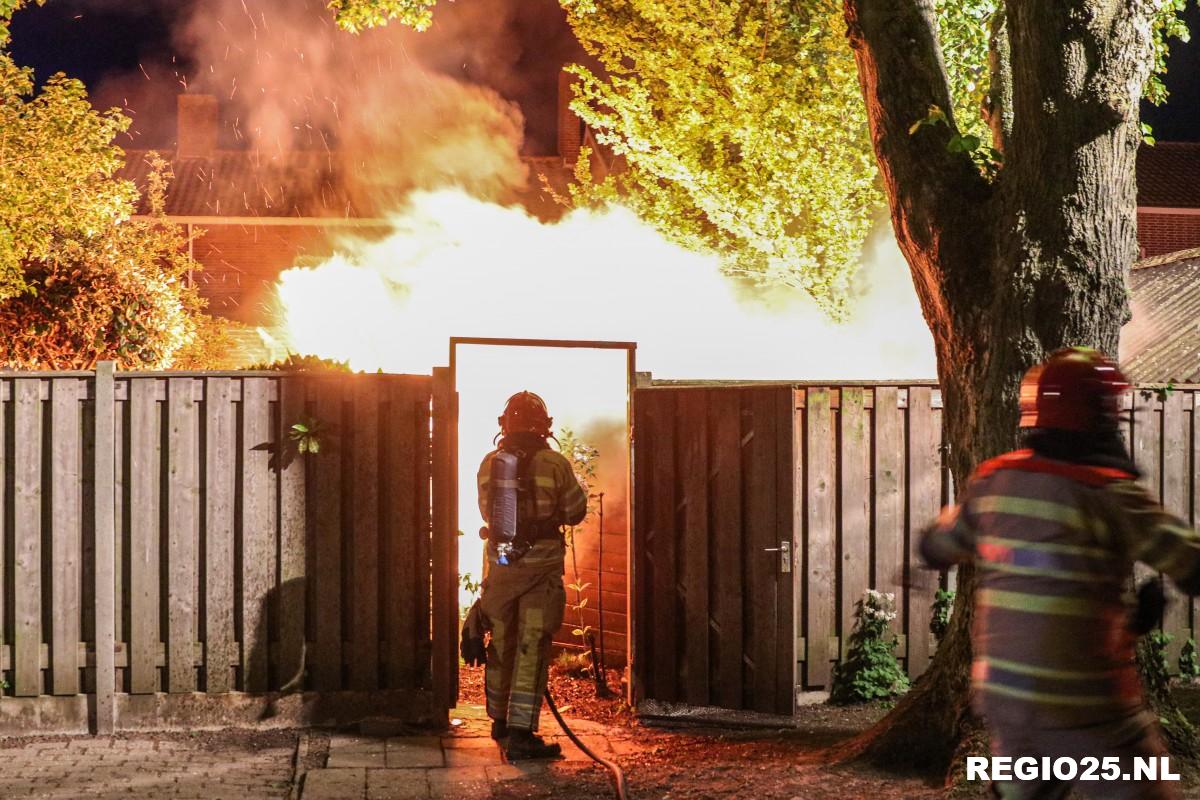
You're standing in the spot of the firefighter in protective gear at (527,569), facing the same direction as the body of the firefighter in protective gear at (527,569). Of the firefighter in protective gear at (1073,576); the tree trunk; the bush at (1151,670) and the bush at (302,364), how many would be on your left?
1

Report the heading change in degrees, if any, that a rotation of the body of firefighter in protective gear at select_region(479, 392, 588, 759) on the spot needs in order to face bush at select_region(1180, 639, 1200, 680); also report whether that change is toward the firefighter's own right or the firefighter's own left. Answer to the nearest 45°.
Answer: approximately 45° to the firefighter's own right

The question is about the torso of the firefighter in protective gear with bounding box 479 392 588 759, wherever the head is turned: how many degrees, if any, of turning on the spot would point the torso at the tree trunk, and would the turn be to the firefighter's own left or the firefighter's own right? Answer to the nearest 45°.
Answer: approximately 90° to the firefighter's own right

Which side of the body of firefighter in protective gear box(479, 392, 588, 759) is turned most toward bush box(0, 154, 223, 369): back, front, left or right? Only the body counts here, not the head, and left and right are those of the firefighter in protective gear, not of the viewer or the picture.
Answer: left

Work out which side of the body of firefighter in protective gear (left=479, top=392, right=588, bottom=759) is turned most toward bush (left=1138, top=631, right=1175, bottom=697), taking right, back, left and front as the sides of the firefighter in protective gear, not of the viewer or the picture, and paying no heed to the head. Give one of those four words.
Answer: right

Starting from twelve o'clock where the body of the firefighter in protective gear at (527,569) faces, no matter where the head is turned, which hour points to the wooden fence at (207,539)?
The wooden fence is roughly at 8 o'clock from the firefighter in protective gear.

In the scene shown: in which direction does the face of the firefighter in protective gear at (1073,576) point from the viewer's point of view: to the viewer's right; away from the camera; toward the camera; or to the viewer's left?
away from the camera

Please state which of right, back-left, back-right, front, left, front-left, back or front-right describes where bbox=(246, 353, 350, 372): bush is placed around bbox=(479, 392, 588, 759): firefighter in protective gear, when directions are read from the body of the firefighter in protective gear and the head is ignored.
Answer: left

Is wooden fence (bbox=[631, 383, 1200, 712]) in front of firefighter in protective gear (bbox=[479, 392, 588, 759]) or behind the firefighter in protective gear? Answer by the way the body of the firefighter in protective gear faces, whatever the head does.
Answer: in front

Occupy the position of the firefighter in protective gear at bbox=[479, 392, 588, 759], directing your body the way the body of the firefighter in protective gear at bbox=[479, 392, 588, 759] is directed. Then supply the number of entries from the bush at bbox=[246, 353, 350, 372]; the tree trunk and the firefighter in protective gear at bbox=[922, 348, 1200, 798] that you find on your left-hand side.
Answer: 1

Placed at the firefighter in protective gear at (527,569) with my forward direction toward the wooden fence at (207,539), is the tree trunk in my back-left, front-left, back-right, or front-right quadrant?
back-left

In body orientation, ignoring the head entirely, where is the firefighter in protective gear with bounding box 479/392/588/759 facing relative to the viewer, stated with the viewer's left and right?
facing away from the viewer and to the right of the viewer
